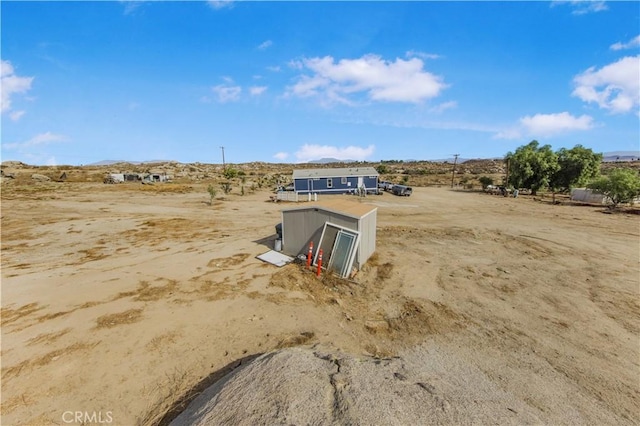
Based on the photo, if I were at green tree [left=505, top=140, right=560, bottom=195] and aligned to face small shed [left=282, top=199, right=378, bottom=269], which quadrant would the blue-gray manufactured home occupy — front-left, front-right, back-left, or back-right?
front-right

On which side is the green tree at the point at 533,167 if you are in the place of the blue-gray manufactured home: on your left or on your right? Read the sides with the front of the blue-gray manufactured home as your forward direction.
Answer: on your left

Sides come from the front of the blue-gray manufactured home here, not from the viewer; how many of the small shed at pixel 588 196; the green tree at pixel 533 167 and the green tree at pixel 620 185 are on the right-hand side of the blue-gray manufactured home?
0

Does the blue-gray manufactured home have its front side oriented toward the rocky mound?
yes

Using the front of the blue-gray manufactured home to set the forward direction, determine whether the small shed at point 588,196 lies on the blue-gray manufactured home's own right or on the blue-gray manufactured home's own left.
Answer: on the blue-gray manufactured home's own left

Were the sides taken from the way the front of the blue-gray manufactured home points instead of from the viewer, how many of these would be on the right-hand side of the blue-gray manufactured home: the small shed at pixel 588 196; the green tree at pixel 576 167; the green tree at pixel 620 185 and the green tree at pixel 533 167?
0

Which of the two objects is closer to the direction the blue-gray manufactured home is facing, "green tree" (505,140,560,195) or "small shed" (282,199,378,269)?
the small shed

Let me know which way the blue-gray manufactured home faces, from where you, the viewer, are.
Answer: facing the viewer

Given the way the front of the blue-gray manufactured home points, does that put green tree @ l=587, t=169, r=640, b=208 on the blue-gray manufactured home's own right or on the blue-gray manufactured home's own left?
on the blue-gray manufactured home's own left

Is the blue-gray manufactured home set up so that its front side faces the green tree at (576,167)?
no

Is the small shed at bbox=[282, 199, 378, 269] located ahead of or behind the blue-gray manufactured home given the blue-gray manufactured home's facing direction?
ahead

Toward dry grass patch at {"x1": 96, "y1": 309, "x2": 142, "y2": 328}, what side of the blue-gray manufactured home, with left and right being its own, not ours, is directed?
front

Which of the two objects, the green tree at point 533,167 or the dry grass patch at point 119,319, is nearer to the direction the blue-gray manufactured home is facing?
the dry grass patch
